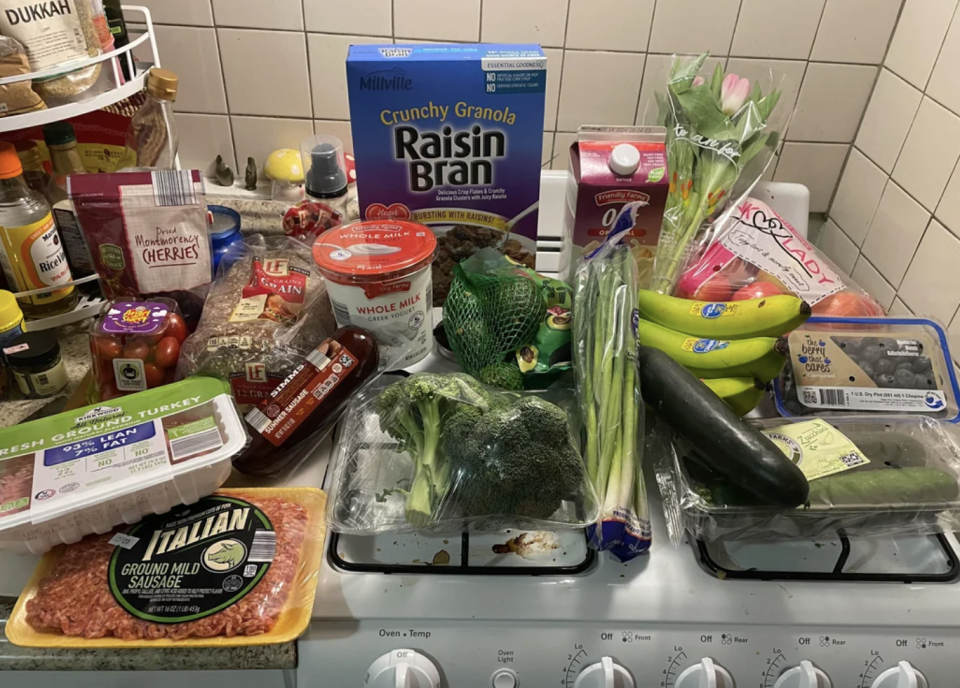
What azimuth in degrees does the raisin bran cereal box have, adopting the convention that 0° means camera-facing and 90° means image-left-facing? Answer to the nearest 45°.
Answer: approximately 0°

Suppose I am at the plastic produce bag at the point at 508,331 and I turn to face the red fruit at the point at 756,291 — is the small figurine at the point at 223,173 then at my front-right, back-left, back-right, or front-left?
back-left

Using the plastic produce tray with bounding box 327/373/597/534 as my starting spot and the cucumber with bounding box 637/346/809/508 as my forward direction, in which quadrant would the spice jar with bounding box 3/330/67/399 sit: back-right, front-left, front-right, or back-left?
back-left

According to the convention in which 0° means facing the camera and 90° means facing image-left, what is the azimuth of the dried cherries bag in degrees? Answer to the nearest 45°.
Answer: approximately 0°

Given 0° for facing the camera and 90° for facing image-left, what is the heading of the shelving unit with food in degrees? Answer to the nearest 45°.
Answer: approximately 315°
